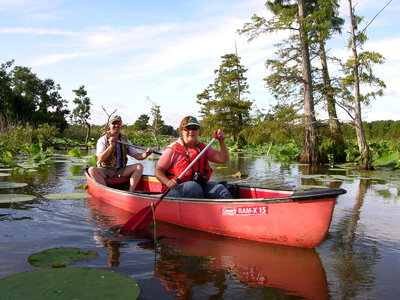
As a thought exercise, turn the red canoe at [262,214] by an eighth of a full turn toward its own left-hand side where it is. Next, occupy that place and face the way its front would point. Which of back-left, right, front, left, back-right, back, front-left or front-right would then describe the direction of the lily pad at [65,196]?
back-left

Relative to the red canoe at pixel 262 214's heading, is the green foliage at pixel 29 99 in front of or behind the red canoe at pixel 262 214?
behind

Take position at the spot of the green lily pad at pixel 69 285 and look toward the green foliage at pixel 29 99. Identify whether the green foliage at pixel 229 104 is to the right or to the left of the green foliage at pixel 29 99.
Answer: right

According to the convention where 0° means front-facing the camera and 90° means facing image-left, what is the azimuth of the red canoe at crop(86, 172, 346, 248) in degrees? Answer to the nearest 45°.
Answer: approximately 315°

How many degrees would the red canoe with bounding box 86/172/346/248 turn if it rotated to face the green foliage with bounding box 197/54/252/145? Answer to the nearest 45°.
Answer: approximately 135° to its left

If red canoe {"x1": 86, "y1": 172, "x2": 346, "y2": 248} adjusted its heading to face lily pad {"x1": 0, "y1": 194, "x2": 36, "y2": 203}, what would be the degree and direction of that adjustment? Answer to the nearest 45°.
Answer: approximately 180°

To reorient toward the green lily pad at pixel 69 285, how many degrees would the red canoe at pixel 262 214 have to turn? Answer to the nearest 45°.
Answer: approximately 90° to its right
